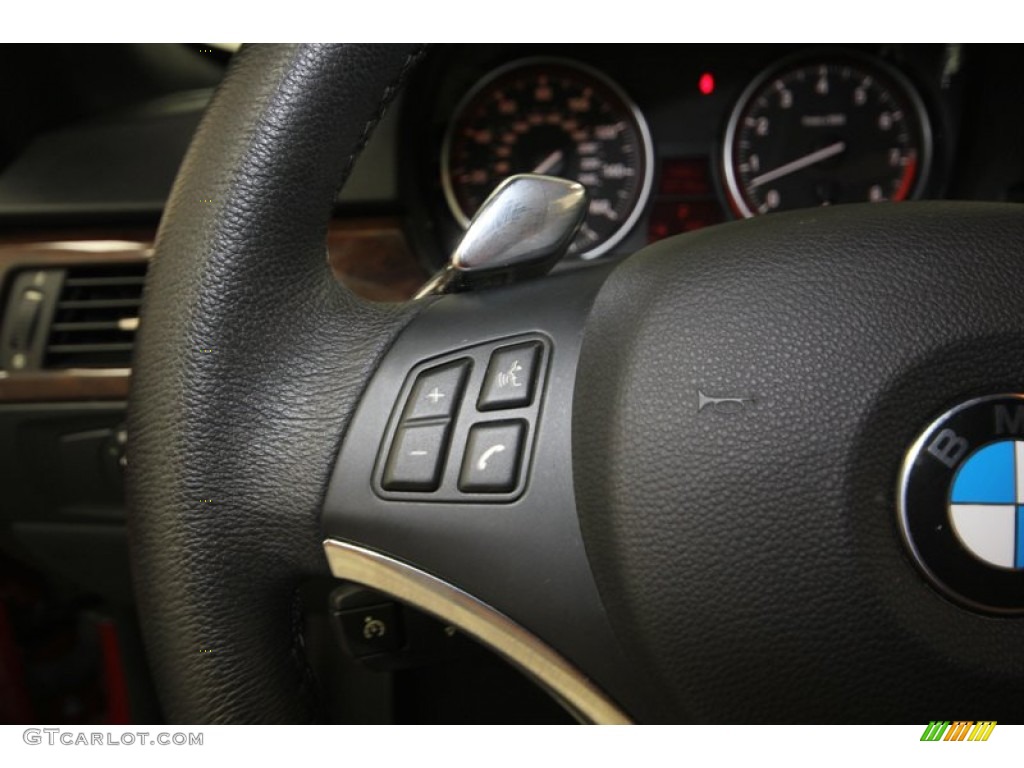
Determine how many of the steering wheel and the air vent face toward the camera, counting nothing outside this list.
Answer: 2

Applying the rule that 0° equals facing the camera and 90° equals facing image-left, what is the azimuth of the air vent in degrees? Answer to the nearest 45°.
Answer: approximately 0°

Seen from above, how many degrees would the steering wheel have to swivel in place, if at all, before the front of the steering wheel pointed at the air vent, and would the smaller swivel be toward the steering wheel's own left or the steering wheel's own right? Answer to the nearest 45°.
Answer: approximately 135° to the steering wheel's own right

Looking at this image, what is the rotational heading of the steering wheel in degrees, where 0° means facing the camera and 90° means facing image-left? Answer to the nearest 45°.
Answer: approximately 0°

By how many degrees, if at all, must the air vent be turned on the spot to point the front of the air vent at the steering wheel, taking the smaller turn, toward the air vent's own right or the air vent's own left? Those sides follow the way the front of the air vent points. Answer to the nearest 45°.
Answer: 0° — it already faces it
